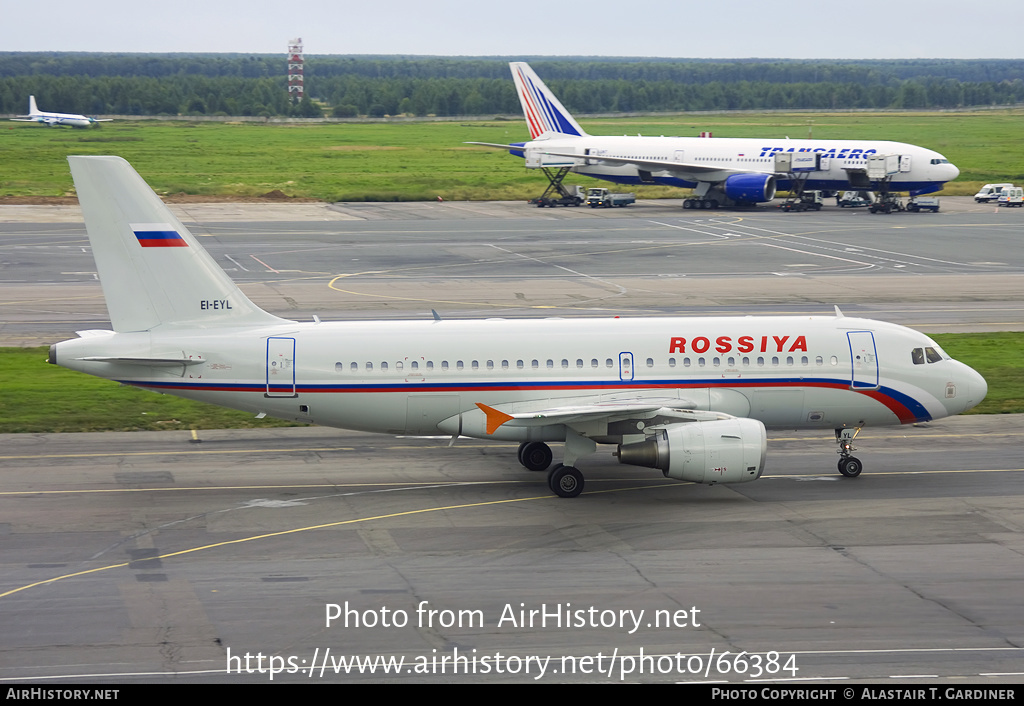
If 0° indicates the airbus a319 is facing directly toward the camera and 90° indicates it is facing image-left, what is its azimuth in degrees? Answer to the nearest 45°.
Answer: approximately 270°
